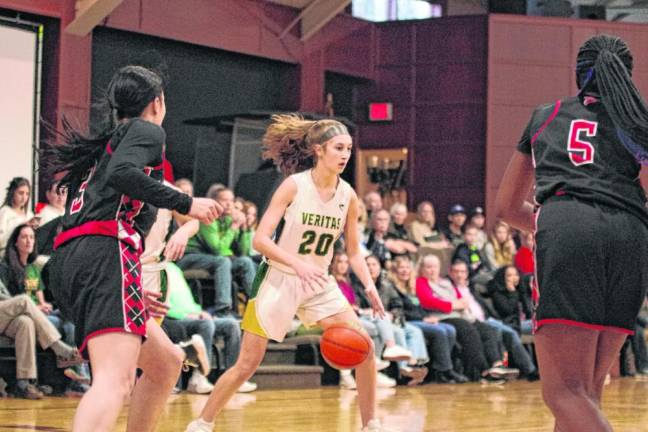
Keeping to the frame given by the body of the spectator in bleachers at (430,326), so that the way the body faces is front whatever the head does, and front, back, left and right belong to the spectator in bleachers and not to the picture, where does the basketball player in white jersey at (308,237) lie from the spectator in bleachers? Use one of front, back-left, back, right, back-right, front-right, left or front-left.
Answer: front-right

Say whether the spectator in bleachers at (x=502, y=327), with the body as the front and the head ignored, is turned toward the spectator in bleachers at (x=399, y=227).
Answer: no

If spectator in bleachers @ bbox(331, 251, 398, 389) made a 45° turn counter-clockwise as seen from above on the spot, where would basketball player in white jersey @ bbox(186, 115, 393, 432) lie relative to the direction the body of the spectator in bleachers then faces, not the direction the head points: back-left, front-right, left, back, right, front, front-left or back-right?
right

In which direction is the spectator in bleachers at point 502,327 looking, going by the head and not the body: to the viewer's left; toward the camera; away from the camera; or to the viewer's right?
toward the camera

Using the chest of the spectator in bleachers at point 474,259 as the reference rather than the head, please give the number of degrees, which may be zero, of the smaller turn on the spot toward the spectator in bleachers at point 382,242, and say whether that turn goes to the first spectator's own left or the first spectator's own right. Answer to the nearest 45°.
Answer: approximately 90° to the first spectator's own right

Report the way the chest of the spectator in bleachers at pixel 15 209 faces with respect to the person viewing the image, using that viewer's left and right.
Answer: facing the viewer and to the right of the viewer

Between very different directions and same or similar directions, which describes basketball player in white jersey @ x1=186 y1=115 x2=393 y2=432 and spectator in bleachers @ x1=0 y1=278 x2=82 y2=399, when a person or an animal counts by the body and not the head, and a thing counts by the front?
same or similar directions

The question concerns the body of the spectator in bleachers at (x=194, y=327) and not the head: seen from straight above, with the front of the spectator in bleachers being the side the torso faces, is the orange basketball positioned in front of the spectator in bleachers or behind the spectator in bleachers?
in front

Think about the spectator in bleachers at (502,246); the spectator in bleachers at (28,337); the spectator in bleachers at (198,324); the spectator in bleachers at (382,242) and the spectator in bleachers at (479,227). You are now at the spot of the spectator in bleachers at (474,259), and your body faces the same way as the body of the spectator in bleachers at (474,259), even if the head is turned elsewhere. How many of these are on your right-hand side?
3

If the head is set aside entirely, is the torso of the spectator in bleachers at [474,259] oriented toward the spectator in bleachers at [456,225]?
no

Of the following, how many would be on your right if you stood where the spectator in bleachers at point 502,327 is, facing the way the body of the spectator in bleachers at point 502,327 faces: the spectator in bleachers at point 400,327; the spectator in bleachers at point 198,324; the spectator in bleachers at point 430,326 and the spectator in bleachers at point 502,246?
3

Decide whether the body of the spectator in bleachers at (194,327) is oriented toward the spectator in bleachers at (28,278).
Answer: no

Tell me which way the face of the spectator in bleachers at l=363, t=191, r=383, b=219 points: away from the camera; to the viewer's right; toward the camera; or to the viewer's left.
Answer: toward the camera

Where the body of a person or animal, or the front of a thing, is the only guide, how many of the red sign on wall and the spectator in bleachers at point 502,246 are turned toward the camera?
2

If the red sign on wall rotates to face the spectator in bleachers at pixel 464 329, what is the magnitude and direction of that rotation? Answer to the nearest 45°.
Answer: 0° — it already faces them
